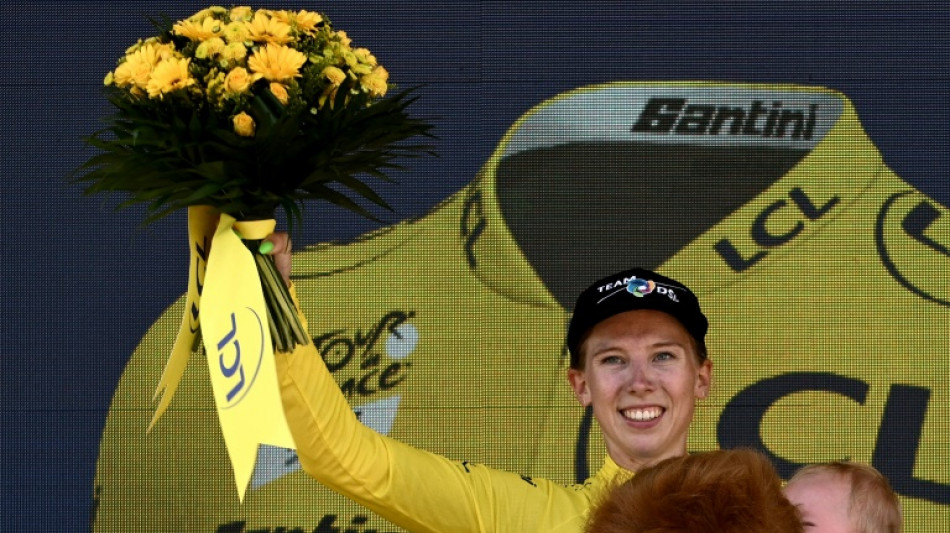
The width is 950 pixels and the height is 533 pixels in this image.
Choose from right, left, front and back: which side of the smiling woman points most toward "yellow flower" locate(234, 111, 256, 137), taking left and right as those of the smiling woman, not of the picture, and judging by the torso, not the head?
right

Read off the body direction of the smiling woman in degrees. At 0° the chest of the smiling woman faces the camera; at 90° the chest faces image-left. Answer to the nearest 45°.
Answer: approximately 0°
